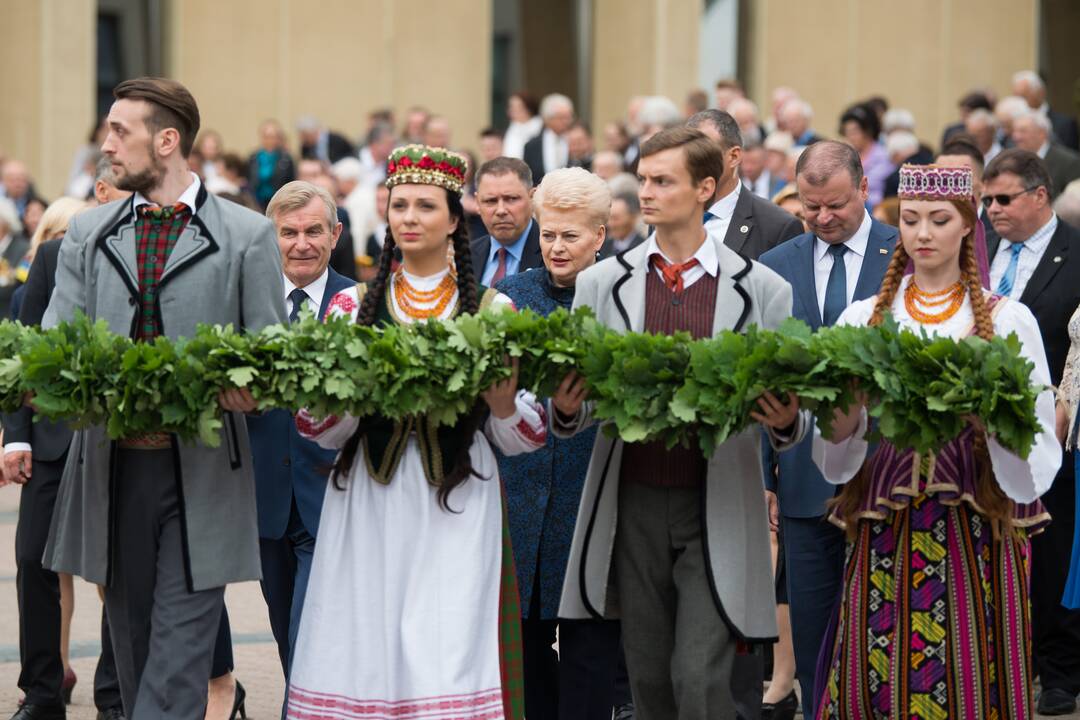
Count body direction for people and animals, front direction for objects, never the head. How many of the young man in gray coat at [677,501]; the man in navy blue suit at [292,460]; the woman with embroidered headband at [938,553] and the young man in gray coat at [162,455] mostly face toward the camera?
4

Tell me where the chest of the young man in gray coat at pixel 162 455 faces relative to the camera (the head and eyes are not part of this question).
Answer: toward the camera

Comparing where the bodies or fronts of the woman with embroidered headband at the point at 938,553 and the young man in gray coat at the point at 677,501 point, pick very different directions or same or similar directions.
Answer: same or similar directions

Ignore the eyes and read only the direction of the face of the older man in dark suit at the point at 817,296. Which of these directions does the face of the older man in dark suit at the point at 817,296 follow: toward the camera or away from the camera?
toward the camera

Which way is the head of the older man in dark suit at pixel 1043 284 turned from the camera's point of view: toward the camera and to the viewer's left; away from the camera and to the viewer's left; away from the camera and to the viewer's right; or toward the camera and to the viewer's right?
toward the camera and to the viewer's left

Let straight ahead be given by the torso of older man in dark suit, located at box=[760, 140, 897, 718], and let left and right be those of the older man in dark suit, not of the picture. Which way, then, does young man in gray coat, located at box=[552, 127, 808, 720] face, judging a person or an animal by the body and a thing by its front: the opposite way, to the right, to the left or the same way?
the same way

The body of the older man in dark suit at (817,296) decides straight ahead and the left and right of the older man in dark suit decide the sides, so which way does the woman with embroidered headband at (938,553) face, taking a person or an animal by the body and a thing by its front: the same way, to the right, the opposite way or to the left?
the same way

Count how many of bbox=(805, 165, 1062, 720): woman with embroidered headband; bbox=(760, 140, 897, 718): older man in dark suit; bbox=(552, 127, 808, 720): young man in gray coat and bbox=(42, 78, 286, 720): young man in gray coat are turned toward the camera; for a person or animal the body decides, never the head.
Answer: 4

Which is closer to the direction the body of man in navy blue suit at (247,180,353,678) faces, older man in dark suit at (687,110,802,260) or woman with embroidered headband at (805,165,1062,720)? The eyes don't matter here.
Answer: the woman with embroidered headband

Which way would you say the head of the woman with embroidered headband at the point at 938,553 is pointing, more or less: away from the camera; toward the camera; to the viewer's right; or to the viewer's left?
toward the camera

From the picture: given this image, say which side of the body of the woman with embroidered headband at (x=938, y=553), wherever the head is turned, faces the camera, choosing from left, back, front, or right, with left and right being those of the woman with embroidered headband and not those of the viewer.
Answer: front
